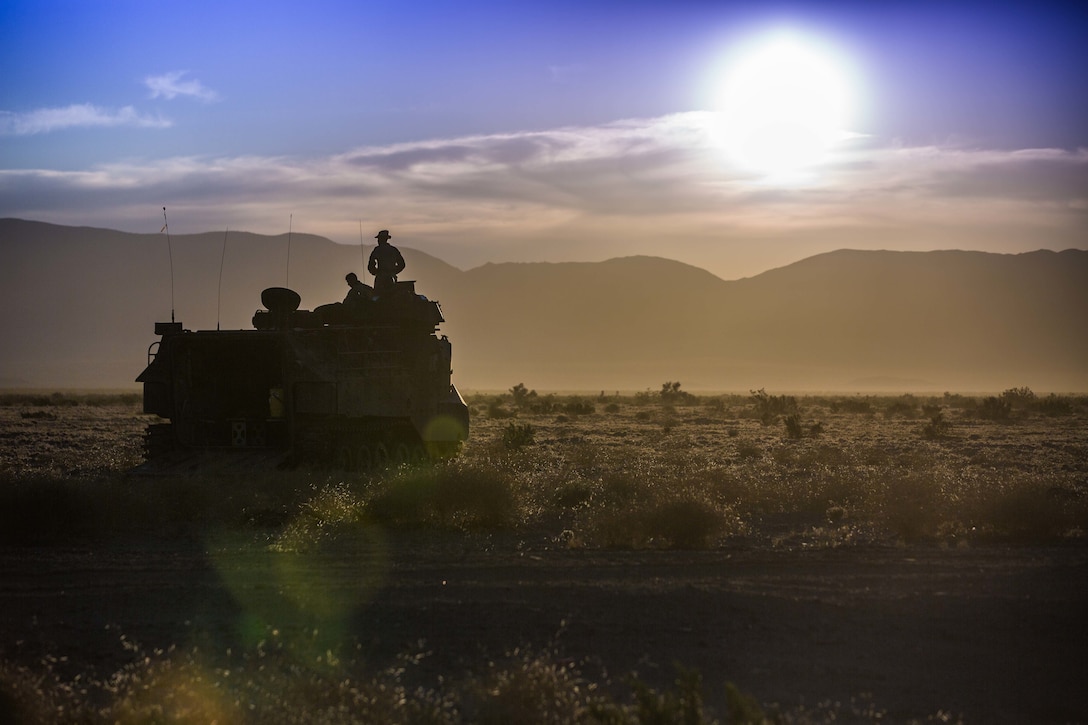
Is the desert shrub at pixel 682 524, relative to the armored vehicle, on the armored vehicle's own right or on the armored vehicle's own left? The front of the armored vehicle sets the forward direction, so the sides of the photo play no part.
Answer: on the armored vehicle's own right

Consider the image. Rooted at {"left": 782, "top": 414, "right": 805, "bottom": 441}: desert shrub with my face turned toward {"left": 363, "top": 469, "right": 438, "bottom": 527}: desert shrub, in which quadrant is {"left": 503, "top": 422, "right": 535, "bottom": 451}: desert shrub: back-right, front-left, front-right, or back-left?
front-right

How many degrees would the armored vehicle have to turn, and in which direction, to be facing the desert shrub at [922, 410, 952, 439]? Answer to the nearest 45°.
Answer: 0° — it already faces it

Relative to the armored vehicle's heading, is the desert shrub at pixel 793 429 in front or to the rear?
in front

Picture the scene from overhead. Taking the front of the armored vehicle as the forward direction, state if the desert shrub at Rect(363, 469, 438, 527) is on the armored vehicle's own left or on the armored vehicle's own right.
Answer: on the armored vehicle's own right

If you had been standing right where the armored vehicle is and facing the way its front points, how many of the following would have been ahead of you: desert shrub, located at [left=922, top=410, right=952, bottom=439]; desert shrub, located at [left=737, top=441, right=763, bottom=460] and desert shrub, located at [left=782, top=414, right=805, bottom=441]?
3

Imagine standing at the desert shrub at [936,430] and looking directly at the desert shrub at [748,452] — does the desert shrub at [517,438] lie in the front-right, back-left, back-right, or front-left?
front-right

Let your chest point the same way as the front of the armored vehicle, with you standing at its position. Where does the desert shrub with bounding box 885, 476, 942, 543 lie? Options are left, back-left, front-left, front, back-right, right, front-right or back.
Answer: right

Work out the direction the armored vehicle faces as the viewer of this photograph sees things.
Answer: facing away from the viewer and to the right of the viewer

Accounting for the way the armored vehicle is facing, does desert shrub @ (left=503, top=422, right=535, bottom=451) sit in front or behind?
in front

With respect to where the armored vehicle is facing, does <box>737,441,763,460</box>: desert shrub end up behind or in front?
in front
